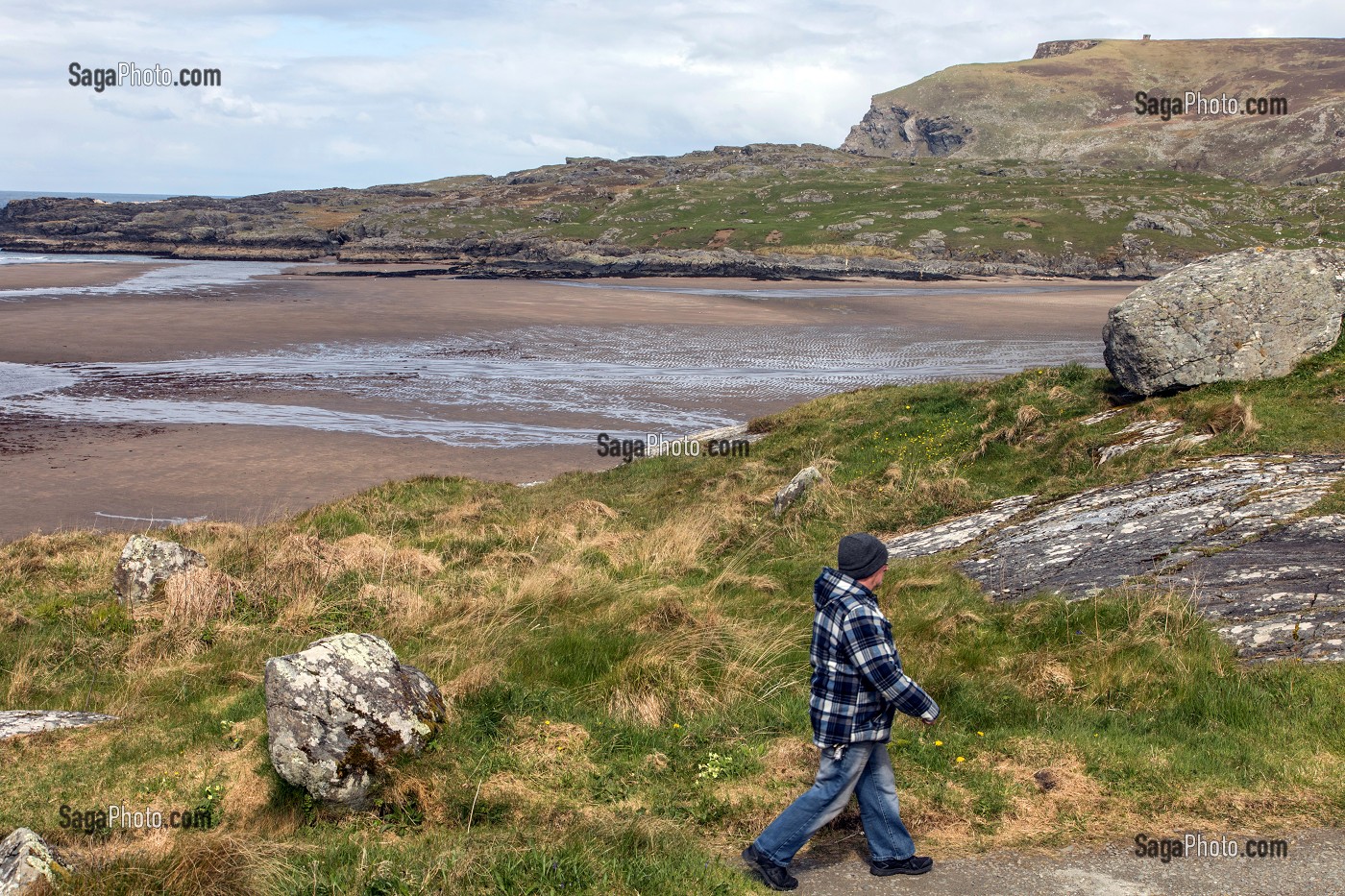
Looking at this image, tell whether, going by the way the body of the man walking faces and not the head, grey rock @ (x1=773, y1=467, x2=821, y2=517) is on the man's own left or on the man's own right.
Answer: on the man's own left

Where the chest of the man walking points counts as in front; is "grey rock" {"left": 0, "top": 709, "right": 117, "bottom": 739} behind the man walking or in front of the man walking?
behind

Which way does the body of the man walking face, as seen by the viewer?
to the viewer's right

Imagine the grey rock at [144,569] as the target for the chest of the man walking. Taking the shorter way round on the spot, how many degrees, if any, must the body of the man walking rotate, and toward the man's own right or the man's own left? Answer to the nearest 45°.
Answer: approximately 135° to the man's own left

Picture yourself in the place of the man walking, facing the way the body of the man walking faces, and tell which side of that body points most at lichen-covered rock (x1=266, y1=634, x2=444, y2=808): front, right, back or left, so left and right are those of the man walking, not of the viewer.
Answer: back

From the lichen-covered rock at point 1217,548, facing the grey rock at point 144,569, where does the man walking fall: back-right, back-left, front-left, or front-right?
front-left

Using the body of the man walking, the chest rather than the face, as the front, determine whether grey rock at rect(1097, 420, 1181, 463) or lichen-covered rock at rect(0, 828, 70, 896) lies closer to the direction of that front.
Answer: the grey rock

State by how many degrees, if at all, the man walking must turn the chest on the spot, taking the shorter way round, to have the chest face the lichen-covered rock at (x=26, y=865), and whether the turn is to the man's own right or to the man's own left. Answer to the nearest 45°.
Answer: approximately 180°

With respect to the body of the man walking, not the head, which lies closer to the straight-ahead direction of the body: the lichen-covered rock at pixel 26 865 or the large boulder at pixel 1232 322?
the large boulder

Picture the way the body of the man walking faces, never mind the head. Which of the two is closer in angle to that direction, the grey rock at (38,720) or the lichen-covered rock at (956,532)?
the lichen-covered rock
